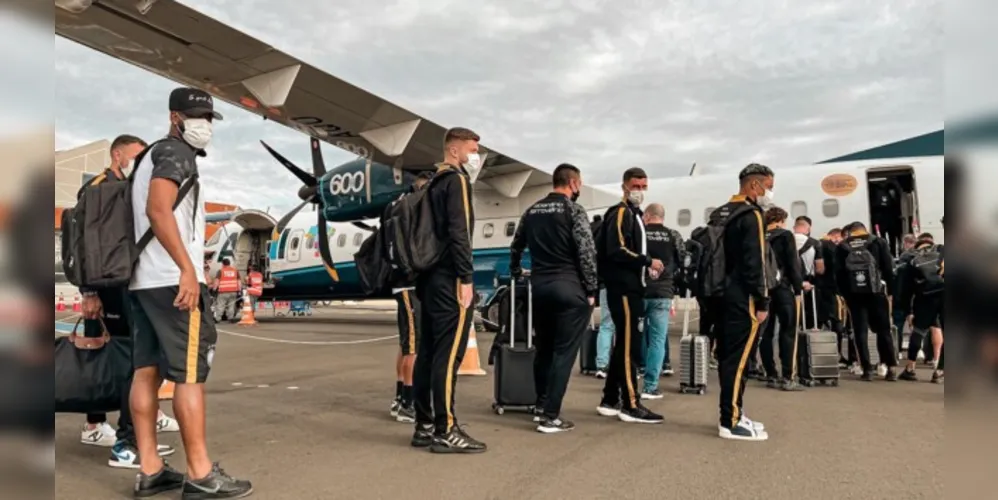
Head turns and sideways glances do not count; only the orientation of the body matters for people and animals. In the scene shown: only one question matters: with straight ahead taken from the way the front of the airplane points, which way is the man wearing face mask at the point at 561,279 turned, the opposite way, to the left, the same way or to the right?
to the right

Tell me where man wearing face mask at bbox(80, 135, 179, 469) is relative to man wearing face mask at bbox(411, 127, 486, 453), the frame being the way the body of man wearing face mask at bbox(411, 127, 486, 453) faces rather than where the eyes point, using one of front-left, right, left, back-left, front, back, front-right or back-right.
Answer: back

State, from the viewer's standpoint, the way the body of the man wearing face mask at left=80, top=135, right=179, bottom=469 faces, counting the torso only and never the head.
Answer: to the viewer's right

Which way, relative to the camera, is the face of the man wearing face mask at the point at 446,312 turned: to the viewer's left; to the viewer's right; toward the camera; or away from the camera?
to the viewer's right

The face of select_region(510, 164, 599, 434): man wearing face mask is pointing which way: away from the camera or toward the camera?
away from the camera

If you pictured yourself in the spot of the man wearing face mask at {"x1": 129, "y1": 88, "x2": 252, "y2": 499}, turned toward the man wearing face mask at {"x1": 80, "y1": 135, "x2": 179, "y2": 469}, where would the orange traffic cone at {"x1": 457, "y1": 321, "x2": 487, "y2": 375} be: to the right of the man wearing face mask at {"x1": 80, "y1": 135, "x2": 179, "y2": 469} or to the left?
right

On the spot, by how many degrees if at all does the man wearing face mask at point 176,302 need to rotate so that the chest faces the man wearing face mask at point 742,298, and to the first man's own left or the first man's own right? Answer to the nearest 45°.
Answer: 0° — they already face them

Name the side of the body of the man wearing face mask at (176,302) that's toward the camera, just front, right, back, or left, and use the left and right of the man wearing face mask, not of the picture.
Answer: right
